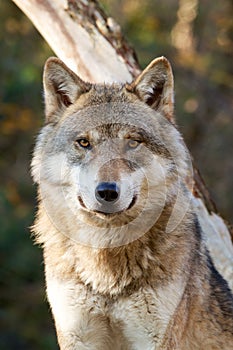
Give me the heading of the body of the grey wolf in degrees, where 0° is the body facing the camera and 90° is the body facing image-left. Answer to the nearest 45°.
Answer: approximately 0°
